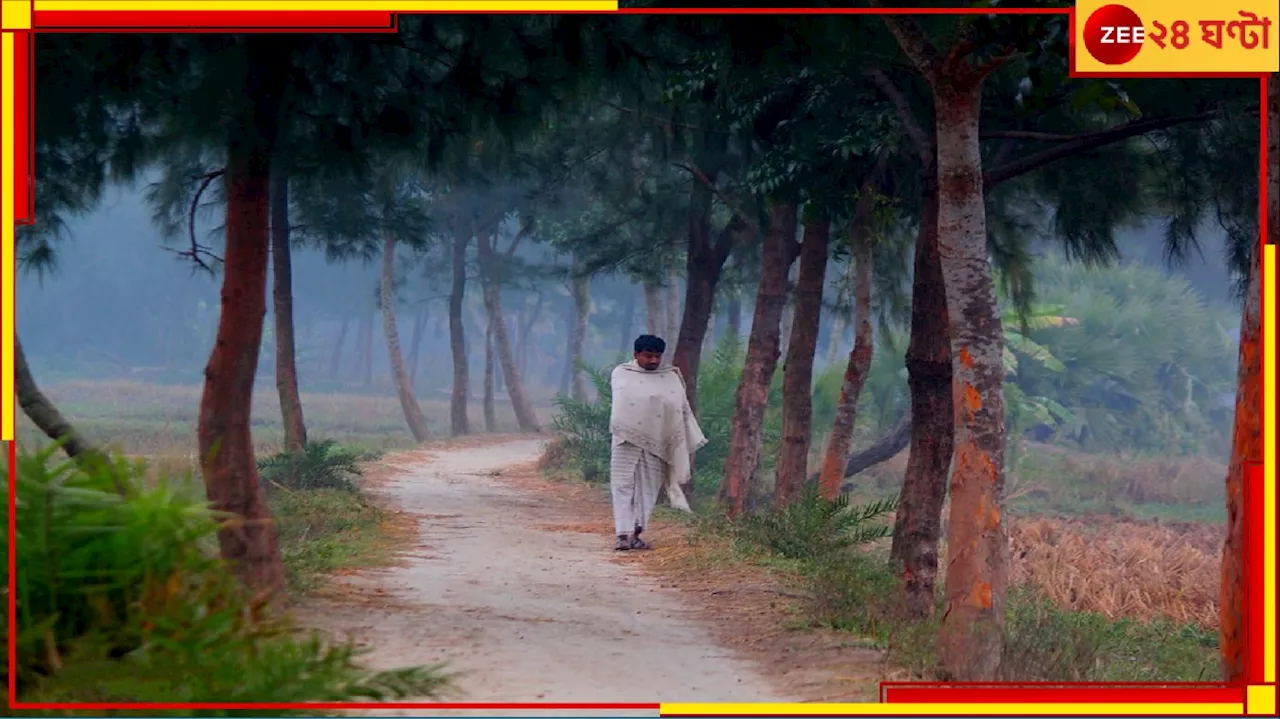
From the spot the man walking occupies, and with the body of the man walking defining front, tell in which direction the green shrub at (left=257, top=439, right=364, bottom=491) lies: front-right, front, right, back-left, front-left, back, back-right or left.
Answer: back-right

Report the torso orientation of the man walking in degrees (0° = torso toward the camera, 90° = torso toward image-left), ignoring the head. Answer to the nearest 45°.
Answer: approximately 0°
